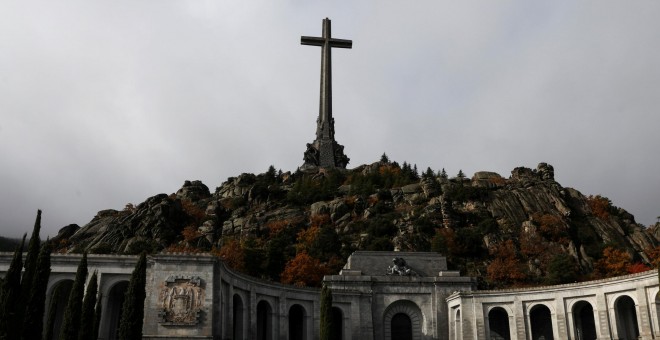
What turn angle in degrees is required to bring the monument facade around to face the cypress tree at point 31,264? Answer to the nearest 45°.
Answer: approximately 45° to its right

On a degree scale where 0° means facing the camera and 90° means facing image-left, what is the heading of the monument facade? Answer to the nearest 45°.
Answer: approximately 0°

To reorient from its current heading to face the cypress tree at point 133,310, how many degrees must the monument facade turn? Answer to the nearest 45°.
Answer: approximately 45° to its right
